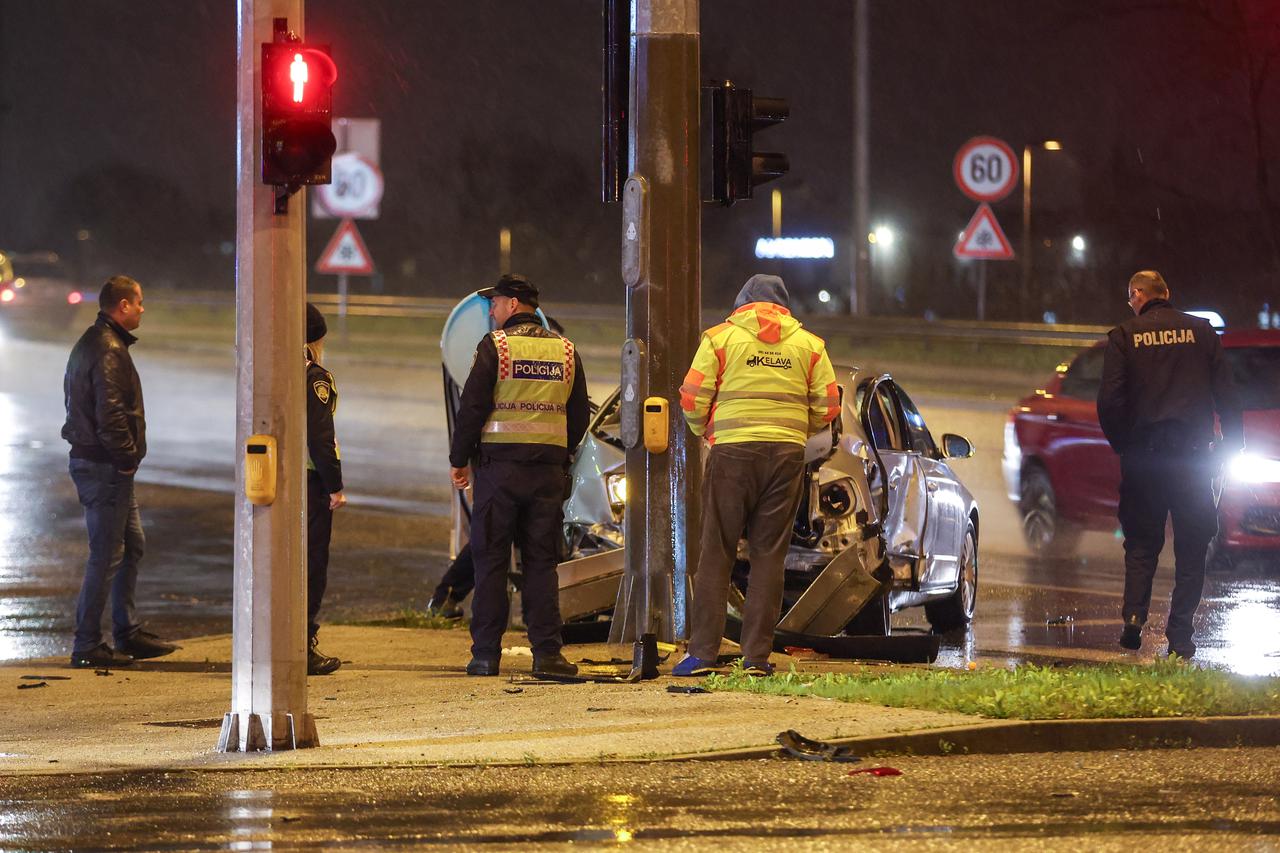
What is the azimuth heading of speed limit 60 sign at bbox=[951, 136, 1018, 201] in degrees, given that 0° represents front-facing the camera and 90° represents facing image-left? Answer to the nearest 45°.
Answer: approximately 0°

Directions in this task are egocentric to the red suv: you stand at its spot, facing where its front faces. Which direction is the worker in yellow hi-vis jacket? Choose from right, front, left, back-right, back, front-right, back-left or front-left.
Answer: front-right

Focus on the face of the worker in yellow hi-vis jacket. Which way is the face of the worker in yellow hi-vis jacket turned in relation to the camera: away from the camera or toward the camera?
away from the camera

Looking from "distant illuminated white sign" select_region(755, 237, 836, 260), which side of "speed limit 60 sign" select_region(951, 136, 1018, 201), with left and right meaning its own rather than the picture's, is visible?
back

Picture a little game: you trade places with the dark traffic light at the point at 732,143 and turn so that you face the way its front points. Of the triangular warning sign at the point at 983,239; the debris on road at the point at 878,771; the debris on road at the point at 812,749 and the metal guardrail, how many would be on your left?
2

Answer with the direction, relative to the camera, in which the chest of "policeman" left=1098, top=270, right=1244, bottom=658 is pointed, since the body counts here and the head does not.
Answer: away from the camera

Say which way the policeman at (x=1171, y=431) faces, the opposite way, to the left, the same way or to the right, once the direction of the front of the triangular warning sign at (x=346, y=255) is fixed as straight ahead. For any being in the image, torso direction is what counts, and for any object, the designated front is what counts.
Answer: the opposite way

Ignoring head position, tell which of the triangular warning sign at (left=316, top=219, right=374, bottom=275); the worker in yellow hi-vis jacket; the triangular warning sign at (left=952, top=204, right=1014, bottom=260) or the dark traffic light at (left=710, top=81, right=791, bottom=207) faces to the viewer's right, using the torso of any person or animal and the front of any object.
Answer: the dark traffic light

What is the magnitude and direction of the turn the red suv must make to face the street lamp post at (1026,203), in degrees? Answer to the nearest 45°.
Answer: approximately 135° to its left

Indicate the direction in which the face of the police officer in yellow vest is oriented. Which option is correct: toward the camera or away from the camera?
away from the camera

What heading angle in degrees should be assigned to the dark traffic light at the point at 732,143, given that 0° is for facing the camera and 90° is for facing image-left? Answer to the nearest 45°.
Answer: approximately 270°

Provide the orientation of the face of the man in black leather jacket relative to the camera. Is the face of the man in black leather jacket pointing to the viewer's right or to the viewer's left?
to the viewer's right

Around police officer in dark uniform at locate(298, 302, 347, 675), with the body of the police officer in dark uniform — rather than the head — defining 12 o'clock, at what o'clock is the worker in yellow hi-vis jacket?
The worker in yellow hi-vis jacket is roughly at 1 o'clock from the police officer in dark uniform.

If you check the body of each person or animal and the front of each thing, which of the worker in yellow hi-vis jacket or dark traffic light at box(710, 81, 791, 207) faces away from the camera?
the worker in yellow hi-vis jacket
